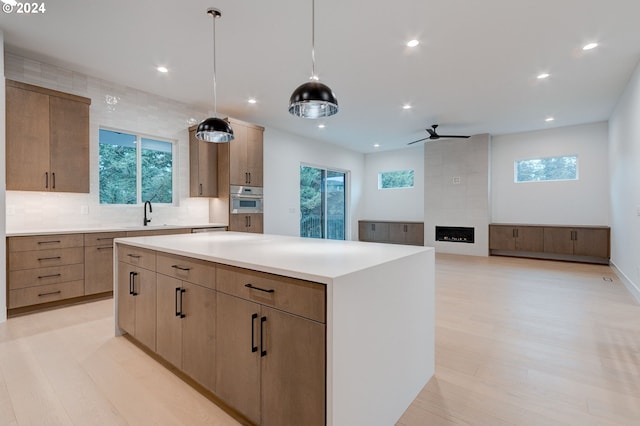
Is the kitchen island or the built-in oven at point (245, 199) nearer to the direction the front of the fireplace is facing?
the kitchen island

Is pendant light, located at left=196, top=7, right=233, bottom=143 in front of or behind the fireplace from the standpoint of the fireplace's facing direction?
in front

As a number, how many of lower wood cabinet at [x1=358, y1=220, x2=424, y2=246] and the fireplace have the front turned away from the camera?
0

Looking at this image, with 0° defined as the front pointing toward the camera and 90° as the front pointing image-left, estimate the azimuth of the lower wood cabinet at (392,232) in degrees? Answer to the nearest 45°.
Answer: approximately 45°

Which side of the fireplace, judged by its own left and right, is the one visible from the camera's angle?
front

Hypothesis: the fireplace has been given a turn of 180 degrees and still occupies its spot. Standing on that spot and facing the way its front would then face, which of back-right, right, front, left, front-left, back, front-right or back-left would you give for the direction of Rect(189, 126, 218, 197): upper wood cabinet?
back-left

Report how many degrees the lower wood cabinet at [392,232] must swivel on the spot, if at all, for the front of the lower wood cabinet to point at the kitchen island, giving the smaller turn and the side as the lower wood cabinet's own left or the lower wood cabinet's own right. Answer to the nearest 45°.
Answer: approximately 45° to the lower wood cabinet's own left

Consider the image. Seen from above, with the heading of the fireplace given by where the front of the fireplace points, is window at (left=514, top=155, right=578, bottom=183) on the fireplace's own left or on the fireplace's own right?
on the fireplace's own left

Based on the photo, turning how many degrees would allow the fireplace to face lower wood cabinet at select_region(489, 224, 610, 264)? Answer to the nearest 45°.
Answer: approximately 90° to its left

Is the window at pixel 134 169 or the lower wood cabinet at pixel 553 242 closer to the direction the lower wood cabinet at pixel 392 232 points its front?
the window

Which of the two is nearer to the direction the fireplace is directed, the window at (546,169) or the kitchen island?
the kitchen island

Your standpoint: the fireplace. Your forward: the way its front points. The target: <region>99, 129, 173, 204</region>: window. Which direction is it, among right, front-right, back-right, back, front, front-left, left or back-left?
front-right
